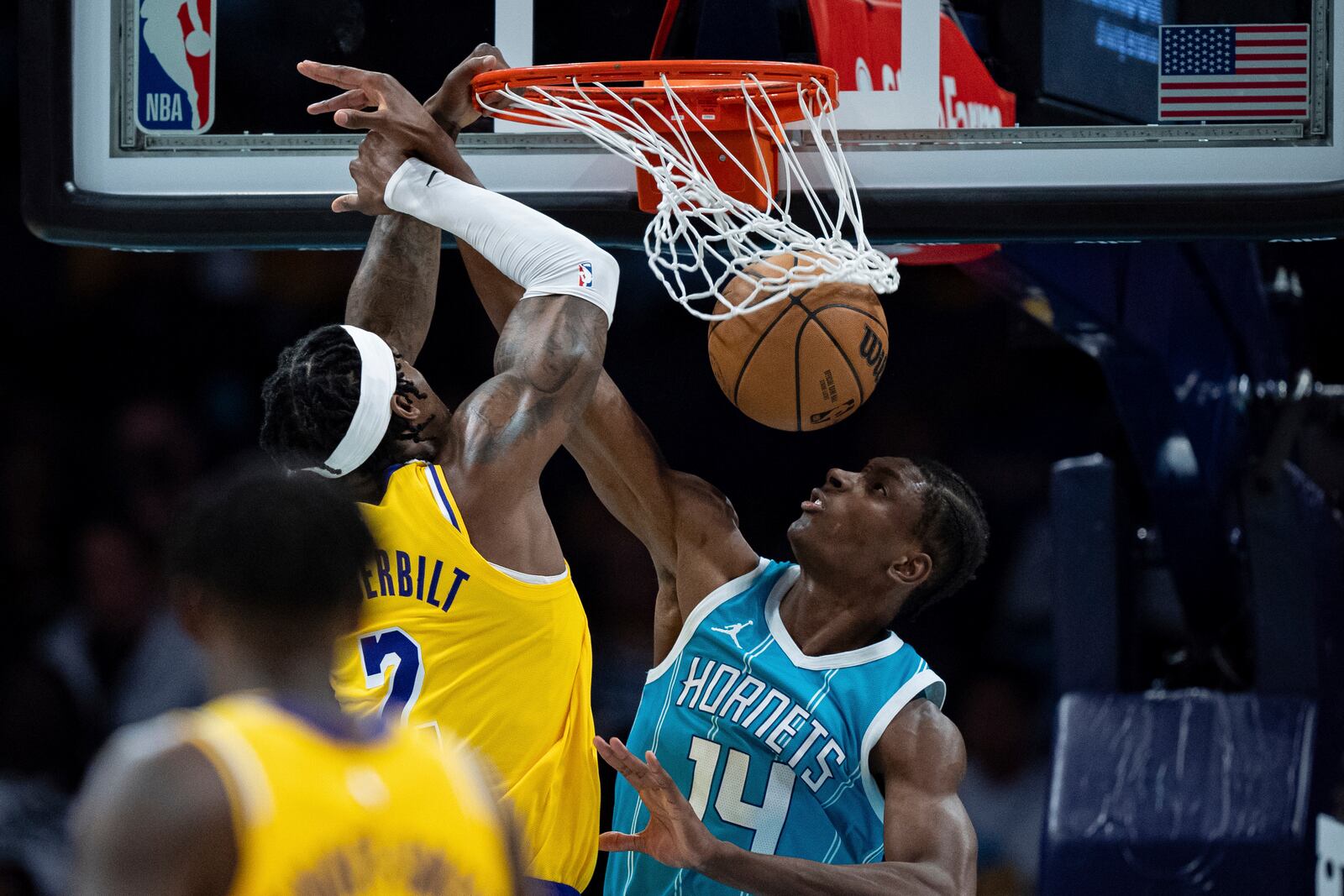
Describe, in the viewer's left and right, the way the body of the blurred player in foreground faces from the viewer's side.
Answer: facing away from the viewer and to the left of the viewer

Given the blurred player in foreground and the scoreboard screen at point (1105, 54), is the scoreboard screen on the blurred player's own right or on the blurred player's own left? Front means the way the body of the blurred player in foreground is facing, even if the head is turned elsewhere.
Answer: on the blurred player's own right

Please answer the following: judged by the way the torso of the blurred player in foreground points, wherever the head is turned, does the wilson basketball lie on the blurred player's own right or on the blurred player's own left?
on the blurred player's own right

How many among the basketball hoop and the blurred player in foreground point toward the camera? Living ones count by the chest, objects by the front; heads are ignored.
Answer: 1

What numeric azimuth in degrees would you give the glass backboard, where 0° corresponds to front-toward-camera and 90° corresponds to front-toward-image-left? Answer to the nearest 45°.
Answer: approximately 0°
